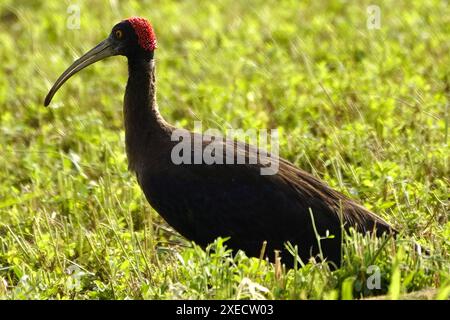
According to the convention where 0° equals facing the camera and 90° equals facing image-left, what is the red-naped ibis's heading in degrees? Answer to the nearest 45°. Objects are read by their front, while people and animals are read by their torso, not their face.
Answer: approximately 90°
